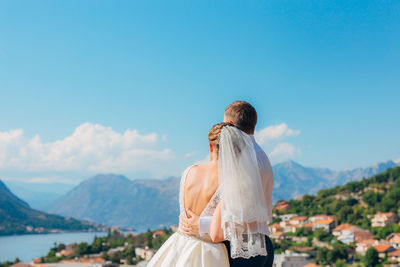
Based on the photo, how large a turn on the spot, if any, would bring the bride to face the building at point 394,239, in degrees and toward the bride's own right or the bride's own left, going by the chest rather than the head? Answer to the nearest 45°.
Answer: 0° — they already face it

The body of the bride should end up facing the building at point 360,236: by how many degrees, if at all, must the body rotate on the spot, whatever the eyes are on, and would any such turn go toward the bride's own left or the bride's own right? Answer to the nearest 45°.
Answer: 0° — they already face it

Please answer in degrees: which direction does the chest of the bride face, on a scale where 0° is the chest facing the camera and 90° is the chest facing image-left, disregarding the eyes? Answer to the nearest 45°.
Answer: approximately 180°

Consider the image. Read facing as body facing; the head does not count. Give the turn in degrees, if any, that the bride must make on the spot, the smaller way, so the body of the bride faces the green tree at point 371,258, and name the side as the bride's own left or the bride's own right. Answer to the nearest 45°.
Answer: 0° — they already face it
